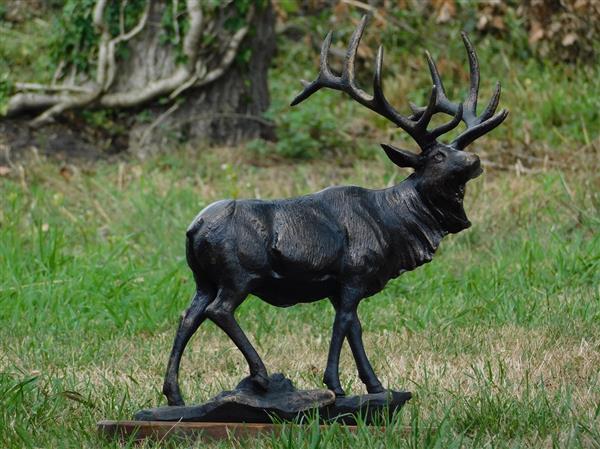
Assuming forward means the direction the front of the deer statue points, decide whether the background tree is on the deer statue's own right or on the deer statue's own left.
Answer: on the deer statue's own left

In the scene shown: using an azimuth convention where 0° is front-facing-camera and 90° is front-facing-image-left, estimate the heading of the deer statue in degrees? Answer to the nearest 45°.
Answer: approximately 270°
